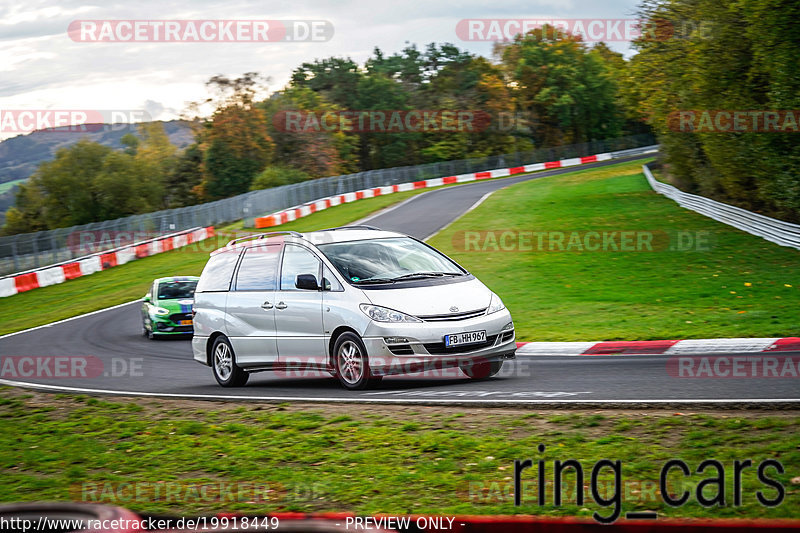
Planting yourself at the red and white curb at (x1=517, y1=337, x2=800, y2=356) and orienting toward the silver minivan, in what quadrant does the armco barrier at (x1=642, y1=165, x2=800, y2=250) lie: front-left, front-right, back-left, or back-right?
back-right

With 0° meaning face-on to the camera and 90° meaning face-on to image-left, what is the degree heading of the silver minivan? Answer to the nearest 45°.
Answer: approximately 315°

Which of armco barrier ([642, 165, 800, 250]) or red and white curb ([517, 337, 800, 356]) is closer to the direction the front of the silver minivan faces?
the red and white curb

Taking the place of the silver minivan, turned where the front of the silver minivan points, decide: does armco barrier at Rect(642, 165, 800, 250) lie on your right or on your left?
on your left

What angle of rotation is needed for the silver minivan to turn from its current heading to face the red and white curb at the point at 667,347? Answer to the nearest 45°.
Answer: approximately 45° to its left

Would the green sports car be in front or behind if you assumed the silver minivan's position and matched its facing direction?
behind

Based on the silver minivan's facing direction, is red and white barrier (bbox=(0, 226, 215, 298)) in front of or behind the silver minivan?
behind
